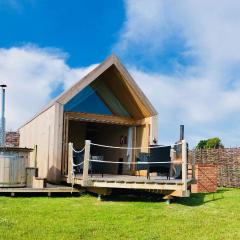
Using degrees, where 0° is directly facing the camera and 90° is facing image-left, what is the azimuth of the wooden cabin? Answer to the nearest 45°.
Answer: approximately 315°

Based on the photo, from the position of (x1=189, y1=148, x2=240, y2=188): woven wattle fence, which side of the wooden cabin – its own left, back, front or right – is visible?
left

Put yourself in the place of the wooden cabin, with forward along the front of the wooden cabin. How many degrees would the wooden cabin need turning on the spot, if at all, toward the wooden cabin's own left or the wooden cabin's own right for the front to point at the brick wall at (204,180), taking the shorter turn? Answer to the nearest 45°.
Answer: approximately 45° to the wooden cabin's own left
